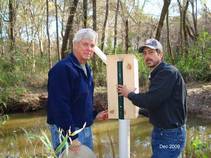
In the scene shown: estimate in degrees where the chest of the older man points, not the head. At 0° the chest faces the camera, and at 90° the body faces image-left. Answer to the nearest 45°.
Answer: approximately 315°

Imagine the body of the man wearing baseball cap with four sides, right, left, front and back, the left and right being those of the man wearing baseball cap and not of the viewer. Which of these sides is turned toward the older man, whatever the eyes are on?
front

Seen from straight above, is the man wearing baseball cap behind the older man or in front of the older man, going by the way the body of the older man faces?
in front

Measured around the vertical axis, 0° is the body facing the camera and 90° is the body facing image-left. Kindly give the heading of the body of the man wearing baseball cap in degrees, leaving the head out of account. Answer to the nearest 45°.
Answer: approximately 90°
